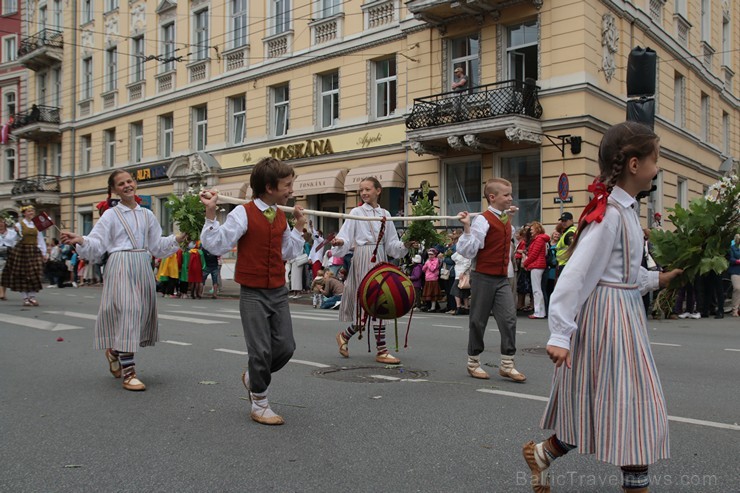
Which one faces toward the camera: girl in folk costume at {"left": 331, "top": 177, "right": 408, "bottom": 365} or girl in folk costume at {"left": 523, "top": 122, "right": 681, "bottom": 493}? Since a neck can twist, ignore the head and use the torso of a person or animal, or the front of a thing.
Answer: girl in folk costume at {"left": 331, "top": 177, "right": 408, "bottom": 365}

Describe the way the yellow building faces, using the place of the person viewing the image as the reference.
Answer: facing the viewer and to the left of the viewer

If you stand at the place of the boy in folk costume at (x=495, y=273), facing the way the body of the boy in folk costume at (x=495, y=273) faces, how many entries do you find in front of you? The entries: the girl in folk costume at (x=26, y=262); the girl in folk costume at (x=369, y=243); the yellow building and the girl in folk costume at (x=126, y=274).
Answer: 0

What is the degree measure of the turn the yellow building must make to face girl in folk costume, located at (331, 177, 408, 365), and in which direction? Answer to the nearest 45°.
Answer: approximately 45° to its left

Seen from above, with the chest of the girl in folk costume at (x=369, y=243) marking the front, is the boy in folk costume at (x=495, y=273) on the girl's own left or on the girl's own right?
on the girl's own left

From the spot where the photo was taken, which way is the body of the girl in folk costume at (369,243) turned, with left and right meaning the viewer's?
facing the viewer

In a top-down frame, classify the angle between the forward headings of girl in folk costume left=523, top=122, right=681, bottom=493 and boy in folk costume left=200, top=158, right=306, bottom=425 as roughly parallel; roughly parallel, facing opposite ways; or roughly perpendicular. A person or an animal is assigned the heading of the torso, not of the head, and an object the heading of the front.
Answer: roughly parallel

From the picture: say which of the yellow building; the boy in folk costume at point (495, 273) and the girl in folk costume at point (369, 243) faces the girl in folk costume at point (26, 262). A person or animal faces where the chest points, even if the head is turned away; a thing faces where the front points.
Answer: the yellow building

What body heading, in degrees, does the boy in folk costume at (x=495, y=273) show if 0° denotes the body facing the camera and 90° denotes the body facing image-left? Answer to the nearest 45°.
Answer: approximately 315°

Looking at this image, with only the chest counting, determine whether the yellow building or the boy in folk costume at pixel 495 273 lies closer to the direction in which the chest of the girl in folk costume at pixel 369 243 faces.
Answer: the boy in folk costume

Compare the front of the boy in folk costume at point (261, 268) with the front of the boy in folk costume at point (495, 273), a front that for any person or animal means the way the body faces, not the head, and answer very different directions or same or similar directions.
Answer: same or similar directions

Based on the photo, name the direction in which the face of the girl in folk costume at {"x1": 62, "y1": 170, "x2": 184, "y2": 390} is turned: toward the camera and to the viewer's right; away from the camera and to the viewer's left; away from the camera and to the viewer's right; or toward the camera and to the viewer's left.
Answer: toward the camera and to the viewer's right

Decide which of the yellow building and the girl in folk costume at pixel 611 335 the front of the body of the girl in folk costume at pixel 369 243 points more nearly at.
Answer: the girl in folk costume
